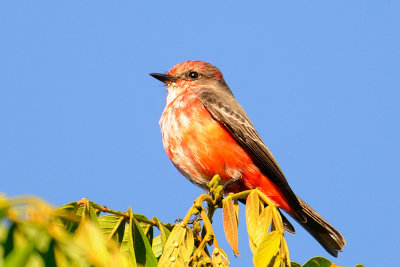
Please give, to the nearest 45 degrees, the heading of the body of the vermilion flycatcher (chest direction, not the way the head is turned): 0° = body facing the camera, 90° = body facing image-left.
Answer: approximately 90°
